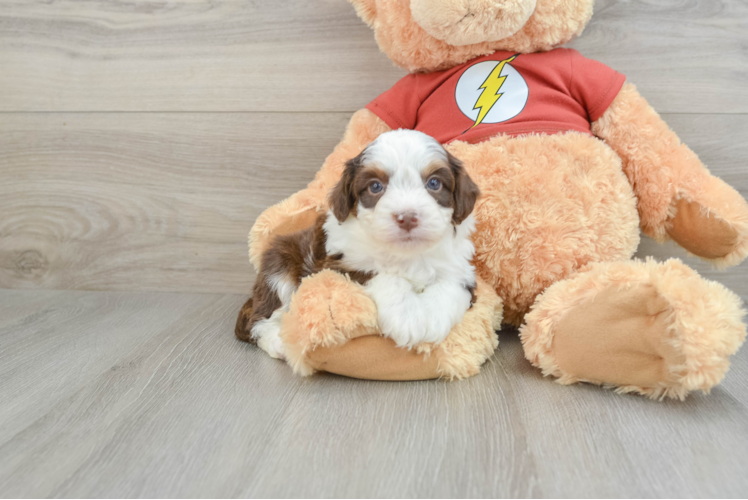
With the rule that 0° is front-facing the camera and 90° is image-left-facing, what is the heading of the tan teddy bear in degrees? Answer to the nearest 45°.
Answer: approximately 0°

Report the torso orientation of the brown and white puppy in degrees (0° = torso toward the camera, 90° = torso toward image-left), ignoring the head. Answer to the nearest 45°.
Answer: approximately 315°
